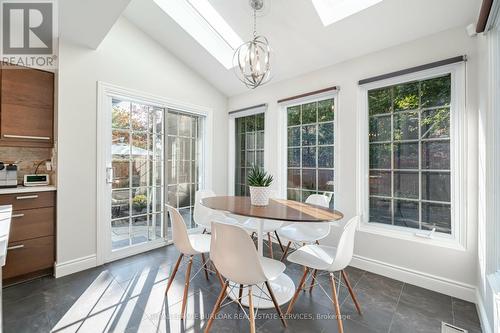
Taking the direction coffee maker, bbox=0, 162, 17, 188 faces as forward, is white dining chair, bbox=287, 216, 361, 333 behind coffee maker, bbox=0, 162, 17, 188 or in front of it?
in front

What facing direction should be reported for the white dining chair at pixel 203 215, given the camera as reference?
facing the viewer and to the right of the viewer

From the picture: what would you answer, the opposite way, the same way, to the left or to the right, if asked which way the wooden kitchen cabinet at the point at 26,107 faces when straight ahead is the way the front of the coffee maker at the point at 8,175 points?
the same way

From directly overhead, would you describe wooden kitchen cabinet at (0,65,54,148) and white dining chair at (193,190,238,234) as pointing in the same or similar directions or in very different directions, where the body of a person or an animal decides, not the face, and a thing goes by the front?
same or similar directions

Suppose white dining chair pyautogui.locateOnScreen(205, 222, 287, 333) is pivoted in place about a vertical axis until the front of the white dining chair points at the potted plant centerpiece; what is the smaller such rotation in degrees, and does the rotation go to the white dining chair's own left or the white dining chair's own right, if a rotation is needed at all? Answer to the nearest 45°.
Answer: approximately 45° to the white dining chair's own left

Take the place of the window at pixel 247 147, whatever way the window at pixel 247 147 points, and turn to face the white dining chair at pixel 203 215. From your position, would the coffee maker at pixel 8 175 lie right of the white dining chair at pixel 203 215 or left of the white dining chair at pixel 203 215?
right

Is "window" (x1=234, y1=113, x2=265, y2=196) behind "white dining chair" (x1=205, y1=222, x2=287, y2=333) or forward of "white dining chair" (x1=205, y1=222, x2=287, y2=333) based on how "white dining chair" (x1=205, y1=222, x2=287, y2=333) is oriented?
forward

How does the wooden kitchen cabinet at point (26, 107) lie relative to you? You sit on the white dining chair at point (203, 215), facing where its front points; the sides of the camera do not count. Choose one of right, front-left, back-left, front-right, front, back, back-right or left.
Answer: back-right

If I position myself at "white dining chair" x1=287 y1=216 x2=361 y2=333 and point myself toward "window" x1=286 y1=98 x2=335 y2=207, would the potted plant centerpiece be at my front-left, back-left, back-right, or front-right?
front-left

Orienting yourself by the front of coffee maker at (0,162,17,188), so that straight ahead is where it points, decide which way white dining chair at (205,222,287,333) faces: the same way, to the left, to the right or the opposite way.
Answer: to the left

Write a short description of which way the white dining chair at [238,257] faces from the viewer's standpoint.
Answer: facing away from the viewer and to the right of the viewer

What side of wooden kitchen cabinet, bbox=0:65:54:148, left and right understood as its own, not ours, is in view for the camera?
front

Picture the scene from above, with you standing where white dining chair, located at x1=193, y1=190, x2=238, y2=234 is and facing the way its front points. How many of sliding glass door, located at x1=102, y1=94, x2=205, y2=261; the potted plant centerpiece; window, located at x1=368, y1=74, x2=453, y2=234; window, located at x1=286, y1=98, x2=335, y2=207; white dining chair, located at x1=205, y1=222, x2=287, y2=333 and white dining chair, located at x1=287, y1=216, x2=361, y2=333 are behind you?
1
